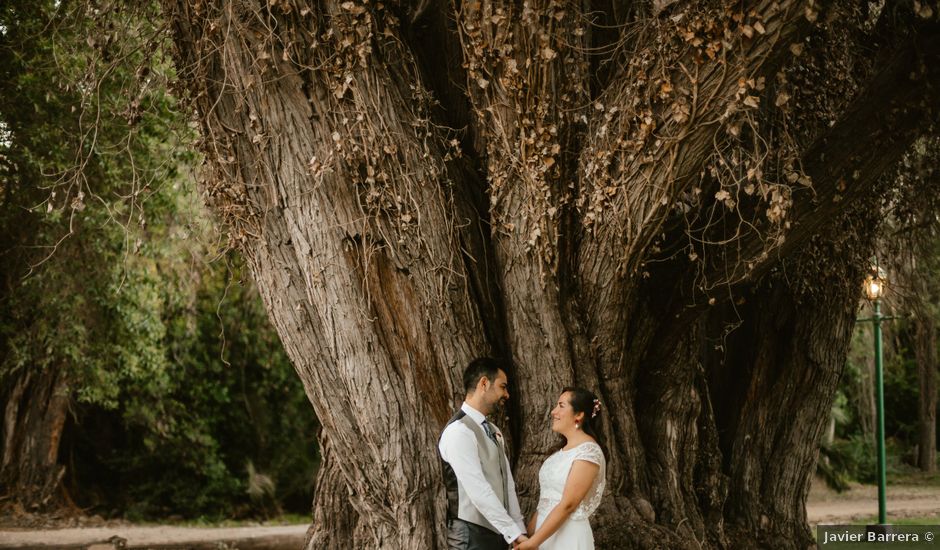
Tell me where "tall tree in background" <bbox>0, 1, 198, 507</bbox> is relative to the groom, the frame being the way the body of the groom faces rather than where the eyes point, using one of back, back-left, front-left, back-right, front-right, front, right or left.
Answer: back-left

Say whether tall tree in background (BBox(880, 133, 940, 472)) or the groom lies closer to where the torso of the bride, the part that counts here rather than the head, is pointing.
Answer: the groom

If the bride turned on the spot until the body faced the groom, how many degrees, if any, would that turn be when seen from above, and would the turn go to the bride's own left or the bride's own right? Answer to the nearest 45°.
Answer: approximately 45° to the bride's own left

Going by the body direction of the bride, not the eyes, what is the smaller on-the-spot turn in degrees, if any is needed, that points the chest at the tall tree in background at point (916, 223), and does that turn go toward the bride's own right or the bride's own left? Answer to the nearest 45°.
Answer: approximately 135° to the bride's own right

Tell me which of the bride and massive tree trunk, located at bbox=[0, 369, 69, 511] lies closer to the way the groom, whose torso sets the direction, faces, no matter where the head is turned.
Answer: the bride

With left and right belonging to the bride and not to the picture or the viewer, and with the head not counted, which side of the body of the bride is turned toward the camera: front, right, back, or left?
left

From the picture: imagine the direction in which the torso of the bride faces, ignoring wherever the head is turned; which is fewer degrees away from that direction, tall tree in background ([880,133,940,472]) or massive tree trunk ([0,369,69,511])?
the massive tree trunk

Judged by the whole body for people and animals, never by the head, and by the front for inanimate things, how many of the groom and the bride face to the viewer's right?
1

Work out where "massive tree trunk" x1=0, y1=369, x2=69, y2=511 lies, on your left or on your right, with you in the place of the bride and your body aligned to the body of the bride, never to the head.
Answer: on your right

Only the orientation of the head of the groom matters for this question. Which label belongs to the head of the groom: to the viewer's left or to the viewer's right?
to the viewer's right

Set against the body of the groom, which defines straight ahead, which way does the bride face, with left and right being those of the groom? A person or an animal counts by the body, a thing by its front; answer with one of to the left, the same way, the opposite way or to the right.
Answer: the opposite way

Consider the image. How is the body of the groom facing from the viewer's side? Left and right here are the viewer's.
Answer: facing to the right of the viewer

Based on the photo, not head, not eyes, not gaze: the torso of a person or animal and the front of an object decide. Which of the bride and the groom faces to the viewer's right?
the groom
